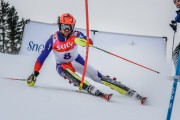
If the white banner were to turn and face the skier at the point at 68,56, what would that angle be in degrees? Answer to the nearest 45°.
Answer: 0° — it already faces them

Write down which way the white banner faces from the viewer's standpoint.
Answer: facing the viewer
